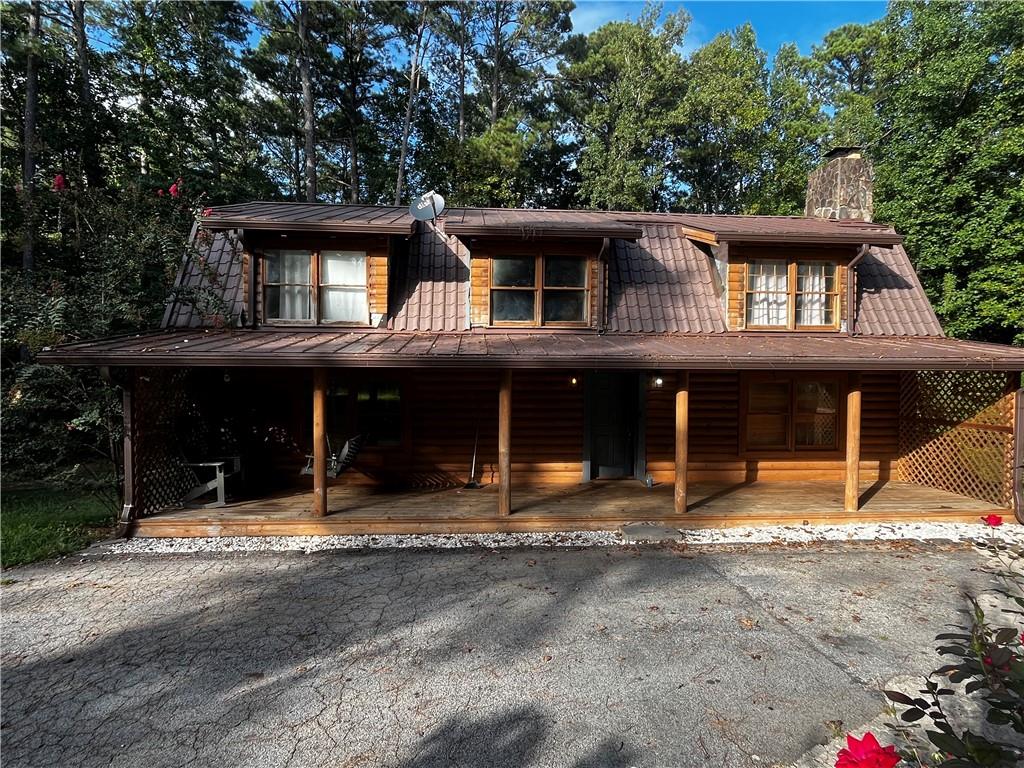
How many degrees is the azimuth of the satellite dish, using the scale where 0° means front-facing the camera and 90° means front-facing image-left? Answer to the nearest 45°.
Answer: approximately 0°
